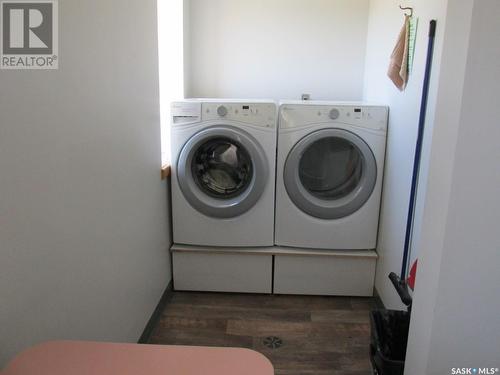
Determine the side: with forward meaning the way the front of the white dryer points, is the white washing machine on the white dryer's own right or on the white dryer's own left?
on the white dryer's own right

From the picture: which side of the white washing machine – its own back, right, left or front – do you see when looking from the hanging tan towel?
left

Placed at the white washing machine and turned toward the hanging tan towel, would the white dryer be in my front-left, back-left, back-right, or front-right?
front-left

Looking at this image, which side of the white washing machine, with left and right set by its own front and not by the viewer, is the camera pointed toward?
front

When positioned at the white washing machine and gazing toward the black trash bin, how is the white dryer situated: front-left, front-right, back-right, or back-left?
front-left

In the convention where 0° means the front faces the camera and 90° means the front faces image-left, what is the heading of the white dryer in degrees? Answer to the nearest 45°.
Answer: approximately 0°

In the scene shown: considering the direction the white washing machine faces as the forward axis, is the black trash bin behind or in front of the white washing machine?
in front

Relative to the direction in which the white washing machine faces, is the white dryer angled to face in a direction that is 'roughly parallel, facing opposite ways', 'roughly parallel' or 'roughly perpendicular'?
roughly parallel

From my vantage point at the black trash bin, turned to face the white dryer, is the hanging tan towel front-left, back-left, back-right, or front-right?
front-right

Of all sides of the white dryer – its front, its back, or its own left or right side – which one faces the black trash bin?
front

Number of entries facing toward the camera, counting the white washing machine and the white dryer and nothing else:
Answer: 2
